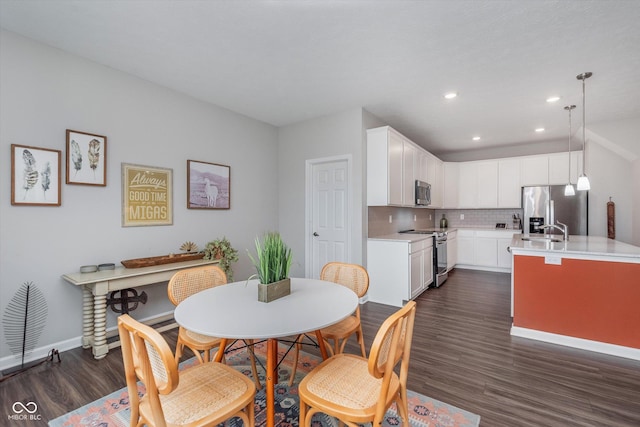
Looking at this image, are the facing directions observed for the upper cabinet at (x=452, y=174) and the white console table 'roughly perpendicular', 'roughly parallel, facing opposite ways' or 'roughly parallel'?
roughly perpendicular

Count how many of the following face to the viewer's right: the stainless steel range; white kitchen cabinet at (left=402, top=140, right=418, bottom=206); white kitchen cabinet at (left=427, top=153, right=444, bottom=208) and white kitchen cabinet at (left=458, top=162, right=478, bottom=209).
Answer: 3

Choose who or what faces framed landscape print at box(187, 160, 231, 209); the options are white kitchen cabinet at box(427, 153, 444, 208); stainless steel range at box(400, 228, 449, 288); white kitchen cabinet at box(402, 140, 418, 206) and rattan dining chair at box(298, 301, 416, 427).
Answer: the rattan dining chair

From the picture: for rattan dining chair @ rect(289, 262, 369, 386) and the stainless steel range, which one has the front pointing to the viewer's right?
the stainless steel range

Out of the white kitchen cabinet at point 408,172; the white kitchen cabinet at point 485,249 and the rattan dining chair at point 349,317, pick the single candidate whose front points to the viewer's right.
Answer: the white kitchen cabinet at point 408,172

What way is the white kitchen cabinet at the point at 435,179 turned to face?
to the viewer's right

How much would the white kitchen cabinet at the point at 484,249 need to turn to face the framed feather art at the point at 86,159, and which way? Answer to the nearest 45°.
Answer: approximately 45° to its right

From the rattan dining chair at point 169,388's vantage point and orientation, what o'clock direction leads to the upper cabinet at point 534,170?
The upper cabinet is roughly at 1 o'clock from the rattan dining chair.

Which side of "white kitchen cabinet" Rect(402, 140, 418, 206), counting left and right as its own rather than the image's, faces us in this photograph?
right

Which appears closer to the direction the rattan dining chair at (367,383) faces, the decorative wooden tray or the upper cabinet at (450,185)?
the decorative wooden tray

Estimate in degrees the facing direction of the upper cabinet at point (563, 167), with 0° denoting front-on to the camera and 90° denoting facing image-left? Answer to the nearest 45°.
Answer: approximately 0°

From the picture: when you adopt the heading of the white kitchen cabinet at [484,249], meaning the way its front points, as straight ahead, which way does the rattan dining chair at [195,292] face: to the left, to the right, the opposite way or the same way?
to the left

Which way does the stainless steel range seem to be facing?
to the viewer's right
